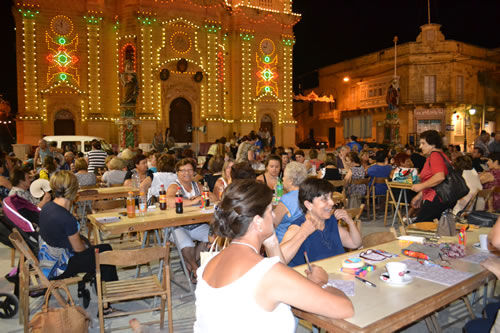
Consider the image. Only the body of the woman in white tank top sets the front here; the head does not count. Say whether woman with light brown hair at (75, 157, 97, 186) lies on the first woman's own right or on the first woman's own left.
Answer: on the first woman's own left

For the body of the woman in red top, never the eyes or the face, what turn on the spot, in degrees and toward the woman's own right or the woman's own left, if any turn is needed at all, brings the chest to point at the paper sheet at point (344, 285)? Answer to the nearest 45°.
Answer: approximately 90° to the woman's own left

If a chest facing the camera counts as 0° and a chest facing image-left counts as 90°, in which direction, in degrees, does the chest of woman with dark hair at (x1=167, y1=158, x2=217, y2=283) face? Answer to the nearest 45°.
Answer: approximately 0°

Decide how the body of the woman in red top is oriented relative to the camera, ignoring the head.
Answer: to the viewer's left

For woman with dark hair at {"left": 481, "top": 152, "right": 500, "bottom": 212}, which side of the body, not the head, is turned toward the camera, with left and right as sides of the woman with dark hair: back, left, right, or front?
left

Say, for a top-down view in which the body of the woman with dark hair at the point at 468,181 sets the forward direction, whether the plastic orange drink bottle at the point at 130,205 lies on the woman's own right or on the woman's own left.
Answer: on the woman's own left

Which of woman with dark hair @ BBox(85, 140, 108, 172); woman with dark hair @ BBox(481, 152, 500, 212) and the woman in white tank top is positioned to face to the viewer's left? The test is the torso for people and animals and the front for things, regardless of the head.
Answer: woman with dark hair @ BBox(481, 152, 500, 212)

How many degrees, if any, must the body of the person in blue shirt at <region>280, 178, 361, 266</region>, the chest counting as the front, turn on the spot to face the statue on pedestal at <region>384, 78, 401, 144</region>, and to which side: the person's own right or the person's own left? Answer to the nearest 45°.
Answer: approximately 135° to the person's own left

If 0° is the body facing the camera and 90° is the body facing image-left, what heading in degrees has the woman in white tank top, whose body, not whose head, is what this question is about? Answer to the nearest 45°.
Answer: approximately 225°
